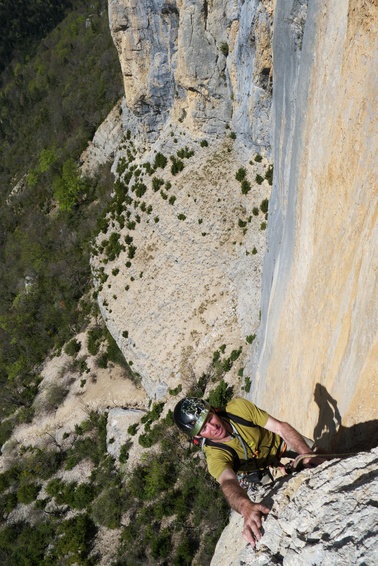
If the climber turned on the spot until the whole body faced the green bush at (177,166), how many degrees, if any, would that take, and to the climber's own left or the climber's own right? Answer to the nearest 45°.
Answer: approximately 135° to the climber's own left

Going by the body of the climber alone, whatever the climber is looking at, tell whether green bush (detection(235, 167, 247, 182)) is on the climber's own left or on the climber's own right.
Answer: on the climber's own left

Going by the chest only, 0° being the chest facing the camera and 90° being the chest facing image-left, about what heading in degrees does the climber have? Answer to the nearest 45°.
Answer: approximately 315°

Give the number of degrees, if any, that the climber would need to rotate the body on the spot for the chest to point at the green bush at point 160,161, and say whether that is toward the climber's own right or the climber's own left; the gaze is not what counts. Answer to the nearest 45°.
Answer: approximately 135° to the climber's own left

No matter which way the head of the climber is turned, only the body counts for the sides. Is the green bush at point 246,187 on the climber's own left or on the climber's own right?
on the climber's own left

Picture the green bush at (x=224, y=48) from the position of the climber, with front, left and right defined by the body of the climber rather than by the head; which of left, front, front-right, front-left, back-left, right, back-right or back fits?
back-left

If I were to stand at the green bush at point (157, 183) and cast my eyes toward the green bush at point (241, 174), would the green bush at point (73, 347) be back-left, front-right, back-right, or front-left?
back-right
